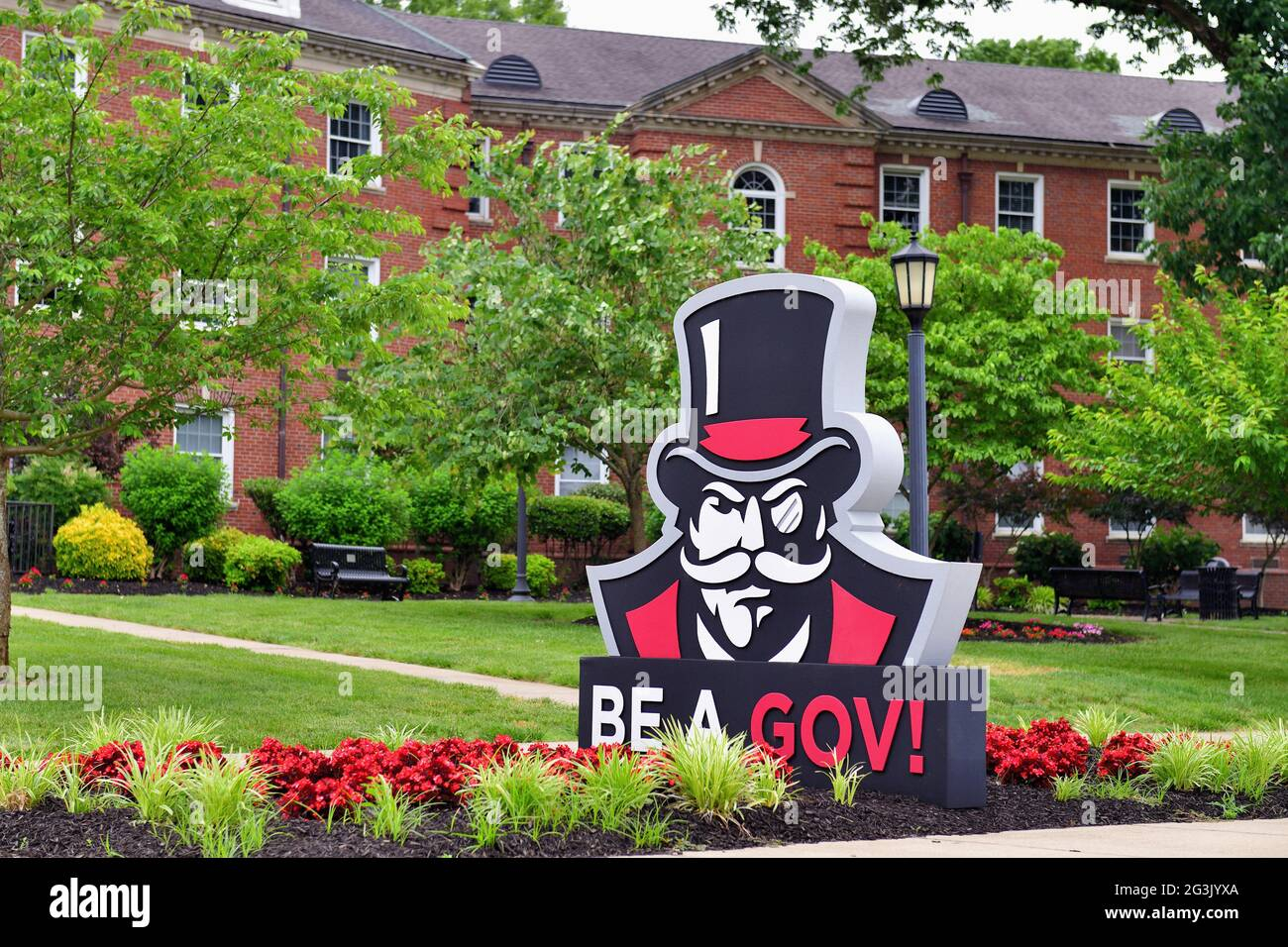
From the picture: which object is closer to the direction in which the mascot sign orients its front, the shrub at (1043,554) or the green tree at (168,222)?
the green tree

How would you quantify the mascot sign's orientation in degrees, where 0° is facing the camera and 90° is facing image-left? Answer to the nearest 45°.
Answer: approximately 45°

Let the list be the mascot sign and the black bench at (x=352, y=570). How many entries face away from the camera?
0

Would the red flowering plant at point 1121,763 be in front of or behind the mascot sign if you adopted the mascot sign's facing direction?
behind

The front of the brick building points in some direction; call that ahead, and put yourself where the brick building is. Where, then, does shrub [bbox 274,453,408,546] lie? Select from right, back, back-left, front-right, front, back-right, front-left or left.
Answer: right

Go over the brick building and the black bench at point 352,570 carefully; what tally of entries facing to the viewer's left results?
0

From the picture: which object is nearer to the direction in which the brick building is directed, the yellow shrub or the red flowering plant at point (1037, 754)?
the red flowering plant

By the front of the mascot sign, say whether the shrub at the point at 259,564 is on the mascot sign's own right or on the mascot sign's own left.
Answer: on the mascot sign's own right

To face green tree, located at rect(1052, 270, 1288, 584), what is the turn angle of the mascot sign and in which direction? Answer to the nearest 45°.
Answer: approximately 180°

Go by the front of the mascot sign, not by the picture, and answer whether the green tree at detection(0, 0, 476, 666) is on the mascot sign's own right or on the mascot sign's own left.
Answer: on the mascot sign's own right

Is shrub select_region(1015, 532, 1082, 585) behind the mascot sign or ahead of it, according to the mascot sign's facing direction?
behind
